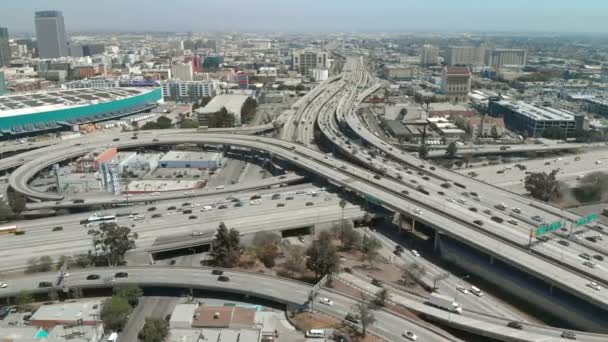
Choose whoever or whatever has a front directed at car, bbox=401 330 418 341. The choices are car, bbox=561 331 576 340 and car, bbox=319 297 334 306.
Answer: car, bbox=319 297 334 306

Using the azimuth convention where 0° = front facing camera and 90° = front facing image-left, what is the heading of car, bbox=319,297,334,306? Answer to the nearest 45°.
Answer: approximately 315°

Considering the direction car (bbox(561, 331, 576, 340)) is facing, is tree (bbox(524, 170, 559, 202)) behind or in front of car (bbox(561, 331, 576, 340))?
behind

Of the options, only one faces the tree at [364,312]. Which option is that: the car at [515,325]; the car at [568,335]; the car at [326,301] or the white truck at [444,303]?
the car at [326,301]

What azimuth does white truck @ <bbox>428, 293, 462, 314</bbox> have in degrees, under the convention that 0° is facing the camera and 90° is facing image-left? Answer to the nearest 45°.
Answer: approximately 315°

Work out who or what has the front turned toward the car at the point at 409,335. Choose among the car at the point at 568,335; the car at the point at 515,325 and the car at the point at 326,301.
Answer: the car at the point at 326,301

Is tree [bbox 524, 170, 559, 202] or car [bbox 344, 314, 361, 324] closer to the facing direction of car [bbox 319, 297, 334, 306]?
the car

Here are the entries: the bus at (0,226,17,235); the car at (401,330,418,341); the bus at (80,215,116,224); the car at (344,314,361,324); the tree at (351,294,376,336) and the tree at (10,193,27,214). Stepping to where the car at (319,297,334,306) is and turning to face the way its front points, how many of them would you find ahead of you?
3

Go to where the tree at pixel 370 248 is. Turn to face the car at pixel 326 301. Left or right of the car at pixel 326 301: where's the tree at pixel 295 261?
right

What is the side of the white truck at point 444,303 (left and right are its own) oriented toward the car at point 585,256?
left

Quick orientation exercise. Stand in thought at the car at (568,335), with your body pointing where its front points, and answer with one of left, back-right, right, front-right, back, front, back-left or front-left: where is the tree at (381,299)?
back-right

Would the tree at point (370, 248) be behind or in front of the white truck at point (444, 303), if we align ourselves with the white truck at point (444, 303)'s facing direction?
behind

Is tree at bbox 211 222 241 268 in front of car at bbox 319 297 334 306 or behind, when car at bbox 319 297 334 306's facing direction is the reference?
behind
